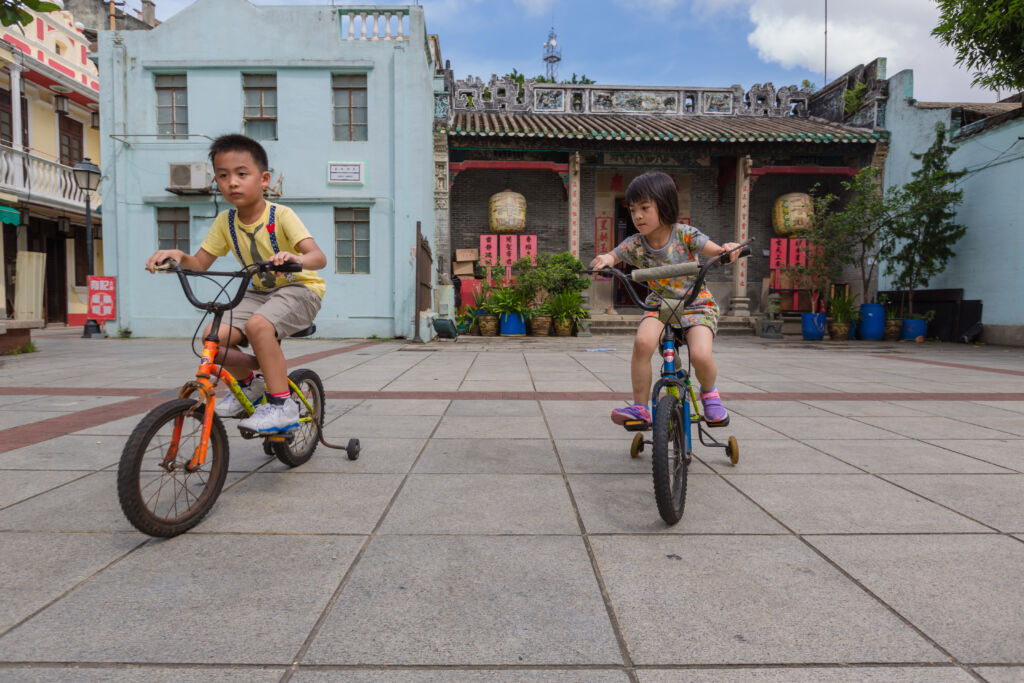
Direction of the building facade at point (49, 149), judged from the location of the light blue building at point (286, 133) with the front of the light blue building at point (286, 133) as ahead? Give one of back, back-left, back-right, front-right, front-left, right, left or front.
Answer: back-right

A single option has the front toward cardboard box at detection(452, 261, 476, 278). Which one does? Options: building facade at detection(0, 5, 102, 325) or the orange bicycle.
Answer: the building facade

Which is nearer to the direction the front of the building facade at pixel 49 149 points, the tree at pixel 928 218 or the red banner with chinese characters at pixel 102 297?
the tree

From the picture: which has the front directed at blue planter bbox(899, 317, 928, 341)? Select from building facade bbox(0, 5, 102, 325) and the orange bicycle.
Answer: the building facade

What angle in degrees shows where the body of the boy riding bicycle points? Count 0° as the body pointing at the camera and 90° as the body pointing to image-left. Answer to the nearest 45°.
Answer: approximately 45°
